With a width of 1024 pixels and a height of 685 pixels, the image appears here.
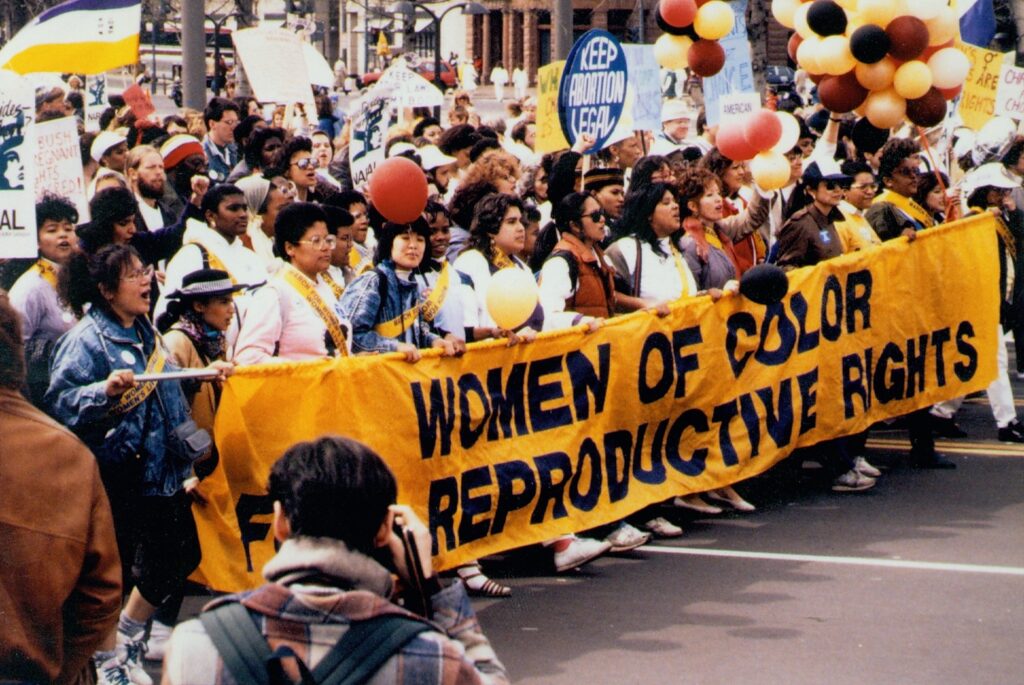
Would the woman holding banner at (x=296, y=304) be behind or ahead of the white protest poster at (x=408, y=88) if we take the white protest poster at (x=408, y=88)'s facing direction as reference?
ahead

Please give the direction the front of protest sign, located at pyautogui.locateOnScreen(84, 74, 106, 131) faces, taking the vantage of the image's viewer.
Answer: facing the viewer

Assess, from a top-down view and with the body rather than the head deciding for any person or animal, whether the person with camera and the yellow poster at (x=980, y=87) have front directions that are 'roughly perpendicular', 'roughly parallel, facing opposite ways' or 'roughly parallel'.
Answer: roughly parallel, facing opposite ways

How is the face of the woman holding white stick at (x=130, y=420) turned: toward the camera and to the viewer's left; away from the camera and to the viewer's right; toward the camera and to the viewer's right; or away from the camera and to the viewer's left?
toward the camera and to the viewer's right

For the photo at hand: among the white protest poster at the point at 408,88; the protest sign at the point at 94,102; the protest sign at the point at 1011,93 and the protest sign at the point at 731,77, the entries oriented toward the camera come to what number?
4

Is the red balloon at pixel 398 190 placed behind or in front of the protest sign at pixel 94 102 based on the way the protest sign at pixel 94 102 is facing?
in front

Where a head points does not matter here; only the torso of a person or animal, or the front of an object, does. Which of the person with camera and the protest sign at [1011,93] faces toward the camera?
the protest sign

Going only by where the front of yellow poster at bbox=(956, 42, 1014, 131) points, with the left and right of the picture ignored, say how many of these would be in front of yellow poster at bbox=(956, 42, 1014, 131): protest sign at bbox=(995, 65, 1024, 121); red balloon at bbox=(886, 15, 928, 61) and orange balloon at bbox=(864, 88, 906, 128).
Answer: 2

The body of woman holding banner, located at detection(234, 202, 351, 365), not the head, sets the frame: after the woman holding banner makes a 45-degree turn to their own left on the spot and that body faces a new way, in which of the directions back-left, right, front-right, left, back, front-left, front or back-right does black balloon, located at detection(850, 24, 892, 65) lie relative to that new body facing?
front-left

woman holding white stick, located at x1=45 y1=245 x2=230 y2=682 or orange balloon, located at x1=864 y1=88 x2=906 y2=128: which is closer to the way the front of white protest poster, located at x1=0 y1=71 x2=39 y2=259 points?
the woman holding white stick

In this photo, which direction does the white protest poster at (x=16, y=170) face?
toward the camera

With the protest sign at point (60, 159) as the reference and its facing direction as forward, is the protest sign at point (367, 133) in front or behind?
behind

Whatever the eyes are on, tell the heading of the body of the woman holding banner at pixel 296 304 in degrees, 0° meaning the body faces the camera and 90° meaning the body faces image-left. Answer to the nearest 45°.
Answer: approximately 315°

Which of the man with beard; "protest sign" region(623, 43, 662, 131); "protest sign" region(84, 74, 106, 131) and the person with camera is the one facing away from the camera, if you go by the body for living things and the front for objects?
the person with camera

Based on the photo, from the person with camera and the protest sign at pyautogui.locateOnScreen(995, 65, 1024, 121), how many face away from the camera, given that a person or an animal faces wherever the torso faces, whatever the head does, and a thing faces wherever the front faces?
1

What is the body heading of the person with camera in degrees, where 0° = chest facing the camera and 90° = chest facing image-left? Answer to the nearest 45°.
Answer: approximately 180°

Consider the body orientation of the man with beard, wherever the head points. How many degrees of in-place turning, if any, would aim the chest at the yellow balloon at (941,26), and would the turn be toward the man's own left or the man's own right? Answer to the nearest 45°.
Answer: approximately 45° to the man's own left
